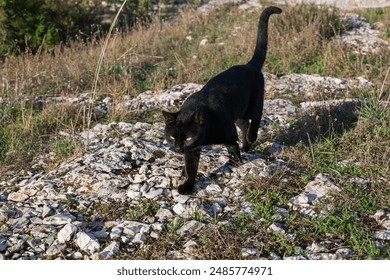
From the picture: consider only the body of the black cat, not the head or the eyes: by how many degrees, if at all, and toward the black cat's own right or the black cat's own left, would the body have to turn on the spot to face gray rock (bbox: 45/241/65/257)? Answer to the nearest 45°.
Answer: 0° — it already faces it

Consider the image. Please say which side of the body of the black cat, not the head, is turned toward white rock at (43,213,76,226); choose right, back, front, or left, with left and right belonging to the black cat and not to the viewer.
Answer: front

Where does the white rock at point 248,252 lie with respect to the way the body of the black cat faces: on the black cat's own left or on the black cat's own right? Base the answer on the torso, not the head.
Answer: on the black cat's own left

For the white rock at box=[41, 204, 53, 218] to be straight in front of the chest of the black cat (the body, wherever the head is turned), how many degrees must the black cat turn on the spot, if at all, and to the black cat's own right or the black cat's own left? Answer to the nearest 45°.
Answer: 0° — it already faces it

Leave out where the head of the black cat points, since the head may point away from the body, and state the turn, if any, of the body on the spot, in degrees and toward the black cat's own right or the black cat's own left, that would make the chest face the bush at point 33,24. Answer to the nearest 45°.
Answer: approximately 90° to the black cat's own right

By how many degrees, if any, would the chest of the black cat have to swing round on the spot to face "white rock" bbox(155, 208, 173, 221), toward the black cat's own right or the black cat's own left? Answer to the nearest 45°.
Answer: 0° — it already faces it

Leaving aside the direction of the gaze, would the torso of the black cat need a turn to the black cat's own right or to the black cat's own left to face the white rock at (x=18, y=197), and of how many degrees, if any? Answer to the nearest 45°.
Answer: approximately 45° to the black cat's own right

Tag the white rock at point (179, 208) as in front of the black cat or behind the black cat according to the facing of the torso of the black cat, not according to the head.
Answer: in front

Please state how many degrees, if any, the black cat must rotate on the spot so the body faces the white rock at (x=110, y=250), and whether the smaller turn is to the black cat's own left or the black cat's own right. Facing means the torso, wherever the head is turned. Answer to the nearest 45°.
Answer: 0° — it already faces it

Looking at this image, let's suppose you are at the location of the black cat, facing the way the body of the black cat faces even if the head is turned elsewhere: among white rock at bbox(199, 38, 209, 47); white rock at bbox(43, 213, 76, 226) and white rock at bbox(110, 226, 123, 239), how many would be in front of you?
2

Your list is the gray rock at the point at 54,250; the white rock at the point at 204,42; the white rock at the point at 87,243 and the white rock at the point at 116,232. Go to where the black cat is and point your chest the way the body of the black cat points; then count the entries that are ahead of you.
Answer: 3

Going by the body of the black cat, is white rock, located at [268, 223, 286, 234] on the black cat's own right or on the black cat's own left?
on the black cat's own left

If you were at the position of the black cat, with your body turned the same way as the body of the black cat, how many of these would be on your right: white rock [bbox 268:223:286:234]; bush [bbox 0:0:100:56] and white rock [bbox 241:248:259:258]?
1

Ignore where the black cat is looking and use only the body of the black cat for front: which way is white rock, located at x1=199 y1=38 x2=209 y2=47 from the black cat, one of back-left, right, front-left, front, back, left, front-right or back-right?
back-right

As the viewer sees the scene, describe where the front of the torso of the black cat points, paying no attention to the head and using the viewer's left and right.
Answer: facing the viewer and to the left of the viewer

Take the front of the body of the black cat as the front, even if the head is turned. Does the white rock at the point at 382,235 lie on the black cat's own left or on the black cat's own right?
on the black cat's own left
